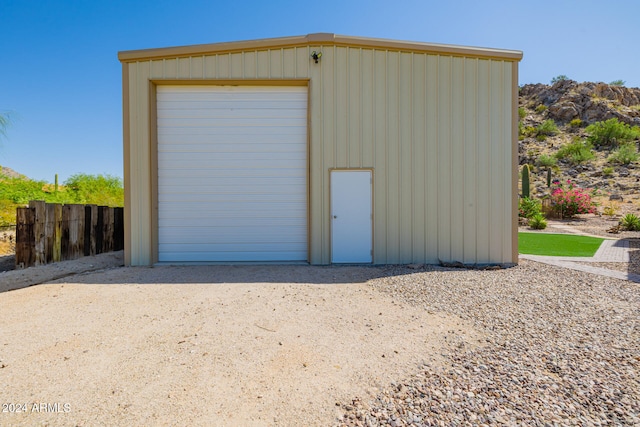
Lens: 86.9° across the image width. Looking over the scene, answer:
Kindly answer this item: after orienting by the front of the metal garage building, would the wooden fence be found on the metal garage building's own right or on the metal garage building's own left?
on the metal garage building's own right

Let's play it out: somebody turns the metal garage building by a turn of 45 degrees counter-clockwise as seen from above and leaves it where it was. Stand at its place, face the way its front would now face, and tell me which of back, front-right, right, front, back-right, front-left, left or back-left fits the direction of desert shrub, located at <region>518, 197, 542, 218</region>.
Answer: left

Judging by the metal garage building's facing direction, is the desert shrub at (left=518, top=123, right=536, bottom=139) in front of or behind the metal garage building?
behind

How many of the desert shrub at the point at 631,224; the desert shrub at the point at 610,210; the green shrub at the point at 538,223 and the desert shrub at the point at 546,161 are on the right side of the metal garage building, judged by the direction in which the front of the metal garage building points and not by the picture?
0

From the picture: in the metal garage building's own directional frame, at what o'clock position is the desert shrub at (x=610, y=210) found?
The desert shrub is roughly at 8 o'clock from the metal garage building.

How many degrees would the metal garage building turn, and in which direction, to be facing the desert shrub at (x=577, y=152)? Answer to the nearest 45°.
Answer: approximately 135° to its left

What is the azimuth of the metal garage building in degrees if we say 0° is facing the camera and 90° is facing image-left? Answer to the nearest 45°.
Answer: approximately 0°

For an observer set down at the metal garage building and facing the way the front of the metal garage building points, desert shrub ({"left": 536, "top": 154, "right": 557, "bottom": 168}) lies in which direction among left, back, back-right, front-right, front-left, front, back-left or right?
back-left

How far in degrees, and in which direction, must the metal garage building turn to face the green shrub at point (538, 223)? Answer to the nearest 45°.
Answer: approximately 135° to its left

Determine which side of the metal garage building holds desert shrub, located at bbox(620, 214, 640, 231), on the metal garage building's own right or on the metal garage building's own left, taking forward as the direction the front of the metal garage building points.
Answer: on the metal garage building's own left

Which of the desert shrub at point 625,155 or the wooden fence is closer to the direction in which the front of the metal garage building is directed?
the wooden fence

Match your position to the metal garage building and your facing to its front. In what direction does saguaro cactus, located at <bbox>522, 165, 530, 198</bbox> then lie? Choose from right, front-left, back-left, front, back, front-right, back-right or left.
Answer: back-left

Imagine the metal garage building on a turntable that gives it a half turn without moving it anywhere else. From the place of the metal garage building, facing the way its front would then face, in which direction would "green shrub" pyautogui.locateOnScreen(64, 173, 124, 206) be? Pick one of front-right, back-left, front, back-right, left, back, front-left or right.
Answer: front-left

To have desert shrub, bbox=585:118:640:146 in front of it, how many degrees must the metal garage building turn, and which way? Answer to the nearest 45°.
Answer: approximately 135° to its left

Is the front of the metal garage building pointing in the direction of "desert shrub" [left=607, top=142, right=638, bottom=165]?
no

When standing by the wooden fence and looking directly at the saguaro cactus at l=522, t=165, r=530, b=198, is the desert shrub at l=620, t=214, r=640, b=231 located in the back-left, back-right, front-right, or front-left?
front-right

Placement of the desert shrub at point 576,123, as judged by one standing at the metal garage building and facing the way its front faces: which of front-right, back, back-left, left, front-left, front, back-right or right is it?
back-left
